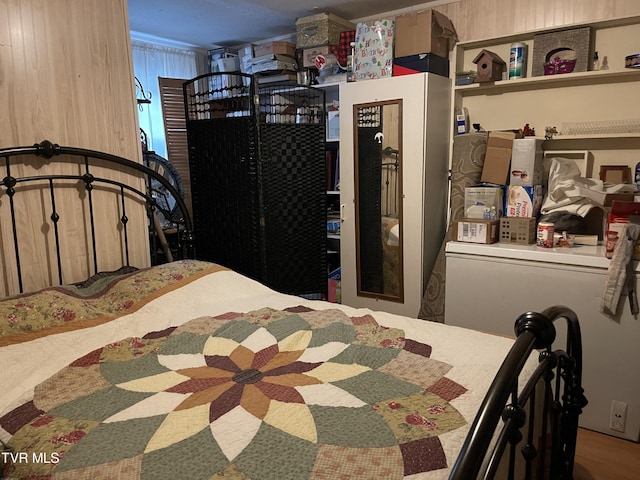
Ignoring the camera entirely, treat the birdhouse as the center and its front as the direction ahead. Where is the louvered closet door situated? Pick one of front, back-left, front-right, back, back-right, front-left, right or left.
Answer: front-right

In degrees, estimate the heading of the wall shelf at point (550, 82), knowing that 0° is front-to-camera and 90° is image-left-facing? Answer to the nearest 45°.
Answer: approximately 45°

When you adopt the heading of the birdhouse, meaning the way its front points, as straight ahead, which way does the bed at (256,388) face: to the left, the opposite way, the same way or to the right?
to the left

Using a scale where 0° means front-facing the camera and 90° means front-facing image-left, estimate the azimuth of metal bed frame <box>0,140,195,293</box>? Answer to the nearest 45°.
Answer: approximately 315°

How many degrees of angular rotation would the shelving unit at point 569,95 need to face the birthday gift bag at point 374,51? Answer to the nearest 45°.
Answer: approximately 45° to its right

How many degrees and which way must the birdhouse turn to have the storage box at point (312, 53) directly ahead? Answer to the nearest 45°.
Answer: approximately 45° to its right

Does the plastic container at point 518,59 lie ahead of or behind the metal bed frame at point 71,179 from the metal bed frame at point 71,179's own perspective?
ahead

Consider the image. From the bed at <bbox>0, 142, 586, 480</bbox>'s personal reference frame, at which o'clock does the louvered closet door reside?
The louvered closet door is roughly at 7 o'clock from the bed.

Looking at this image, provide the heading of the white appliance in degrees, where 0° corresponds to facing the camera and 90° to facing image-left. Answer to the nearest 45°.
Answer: approximately 45°

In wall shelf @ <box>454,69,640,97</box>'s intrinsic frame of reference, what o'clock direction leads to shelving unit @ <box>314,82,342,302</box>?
The shelving unit is roughly at 2 o'clock from the wall shelf.

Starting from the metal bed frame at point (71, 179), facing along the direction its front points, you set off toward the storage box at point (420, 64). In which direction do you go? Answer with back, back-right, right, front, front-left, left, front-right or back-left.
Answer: front-left
